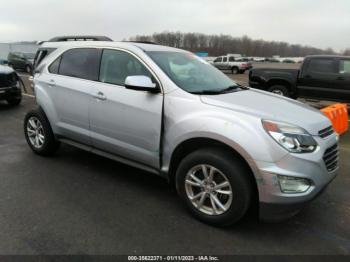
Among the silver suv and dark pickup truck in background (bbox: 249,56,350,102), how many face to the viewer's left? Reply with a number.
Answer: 0

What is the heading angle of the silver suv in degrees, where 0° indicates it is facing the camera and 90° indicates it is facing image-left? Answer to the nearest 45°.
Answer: approximately 315°

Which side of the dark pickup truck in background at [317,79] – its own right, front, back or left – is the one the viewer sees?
right

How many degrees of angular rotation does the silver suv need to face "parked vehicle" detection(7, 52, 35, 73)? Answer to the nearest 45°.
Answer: approximately 180°

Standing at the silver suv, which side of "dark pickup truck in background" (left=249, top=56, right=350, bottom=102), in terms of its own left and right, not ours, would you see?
right

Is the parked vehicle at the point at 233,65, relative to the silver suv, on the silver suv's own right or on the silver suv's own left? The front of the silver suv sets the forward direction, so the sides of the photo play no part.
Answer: on the silver suv's own left

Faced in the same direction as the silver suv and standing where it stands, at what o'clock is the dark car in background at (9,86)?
The dark car in background is roughly at 6 o'clock from the silver suv.
